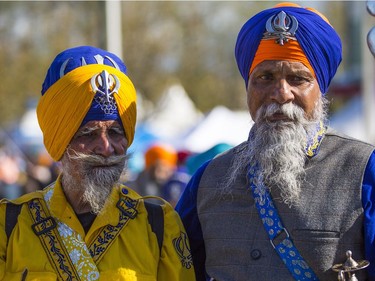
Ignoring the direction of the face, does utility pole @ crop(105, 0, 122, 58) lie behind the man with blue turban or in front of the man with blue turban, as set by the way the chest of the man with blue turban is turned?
behind

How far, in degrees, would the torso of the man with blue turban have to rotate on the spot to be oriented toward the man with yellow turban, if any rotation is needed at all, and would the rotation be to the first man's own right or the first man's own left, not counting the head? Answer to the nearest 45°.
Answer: approximately 90° to the first man's own right

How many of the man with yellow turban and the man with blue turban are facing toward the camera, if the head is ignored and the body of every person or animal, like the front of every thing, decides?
2

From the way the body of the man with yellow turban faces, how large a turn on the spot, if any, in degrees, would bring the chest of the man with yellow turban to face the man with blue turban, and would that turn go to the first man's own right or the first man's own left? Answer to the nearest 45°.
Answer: approximately 90° to the first man's own left

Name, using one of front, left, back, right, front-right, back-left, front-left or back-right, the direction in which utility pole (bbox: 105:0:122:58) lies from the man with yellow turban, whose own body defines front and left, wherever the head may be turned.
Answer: back

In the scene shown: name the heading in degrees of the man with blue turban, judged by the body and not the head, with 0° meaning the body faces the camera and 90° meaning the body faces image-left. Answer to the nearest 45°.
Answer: approximately 0°

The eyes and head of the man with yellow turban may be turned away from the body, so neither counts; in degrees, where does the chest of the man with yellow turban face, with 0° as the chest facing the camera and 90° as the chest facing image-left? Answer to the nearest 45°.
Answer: approximately 0°

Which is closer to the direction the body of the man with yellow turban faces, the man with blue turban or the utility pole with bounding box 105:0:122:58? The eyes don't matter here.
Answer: the man with blue turban
